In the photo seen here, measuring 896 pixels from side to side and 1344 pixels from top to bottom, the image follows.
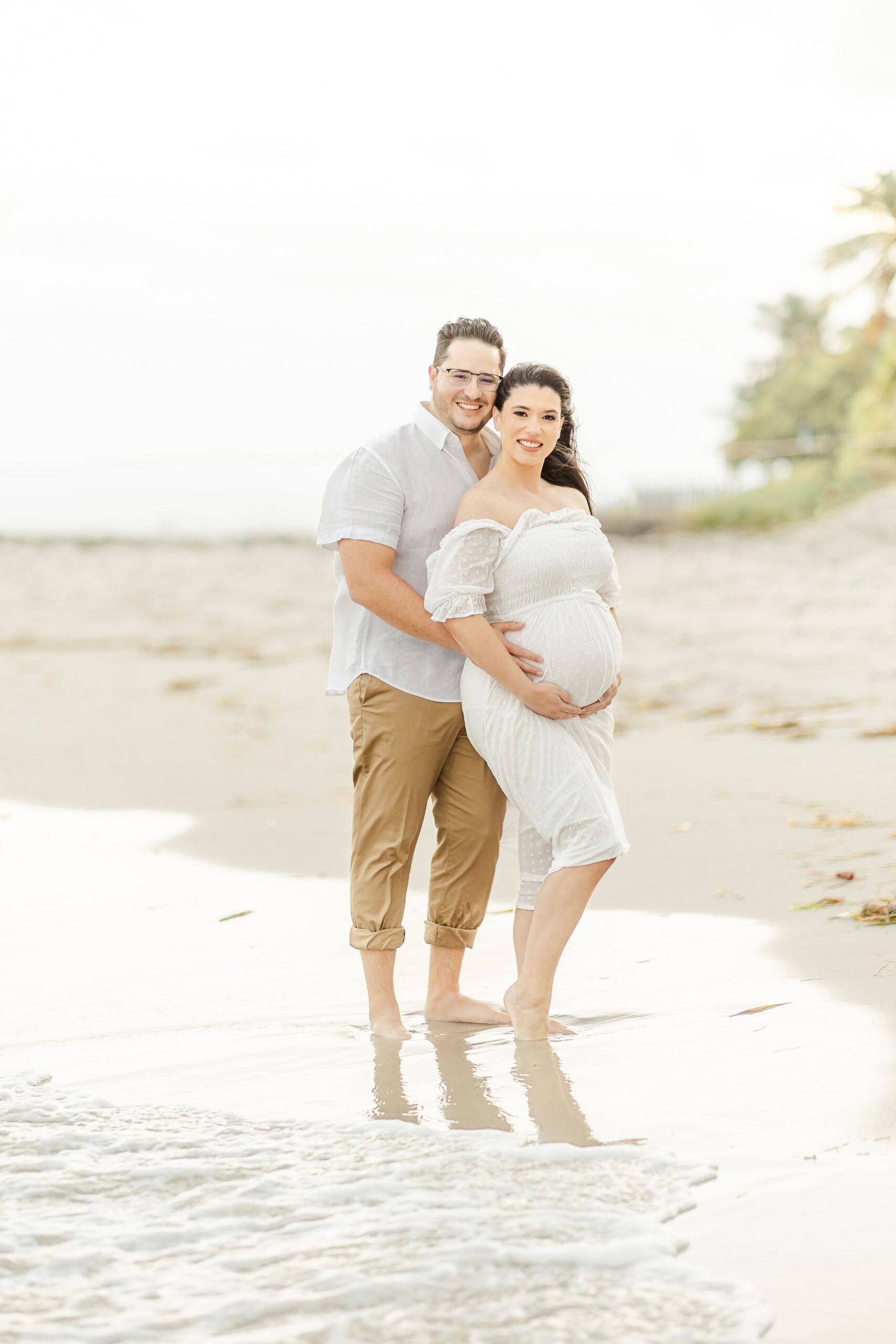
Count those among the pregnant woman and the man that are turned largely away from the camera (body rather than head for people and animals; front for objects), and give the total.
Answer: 0

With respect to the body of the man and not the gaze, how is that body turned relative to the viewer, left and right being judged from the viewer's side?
facing the viewer and to the right of the viewer

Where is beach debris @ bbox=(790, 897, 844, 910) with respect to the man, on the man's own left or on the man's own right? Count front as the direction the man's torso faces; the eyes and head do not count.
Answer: on the man's own left

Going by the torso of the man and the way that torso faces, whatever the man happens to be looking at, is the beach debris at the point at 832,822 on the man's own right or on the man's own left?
on the man's own left

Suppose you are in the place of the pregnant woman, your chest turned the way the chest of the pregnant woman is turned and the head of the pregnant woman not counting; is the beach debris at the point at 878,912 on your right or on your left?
on your left

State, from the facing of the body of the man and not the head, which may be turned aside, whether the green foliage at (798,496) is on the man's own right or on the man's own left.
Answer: on the man's own left

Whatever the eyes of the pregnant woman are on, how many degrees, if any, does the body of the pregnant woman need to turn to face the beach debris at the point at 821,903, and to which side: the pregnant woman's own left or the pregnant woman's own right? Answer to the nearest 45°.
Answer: approximately 90° to the pregnant woman's own left

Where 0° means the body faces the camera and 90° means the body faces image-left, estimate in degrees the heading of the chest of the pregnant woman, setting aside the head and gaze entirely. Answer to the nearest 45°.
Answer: approximately 315°

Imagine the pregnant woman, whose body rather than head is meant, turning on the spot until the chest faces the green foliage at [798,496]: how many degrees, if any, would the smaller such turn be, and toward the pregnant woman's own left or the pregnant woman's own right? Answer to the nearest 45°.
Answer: approximately 135° to the pregnant woman's own left
